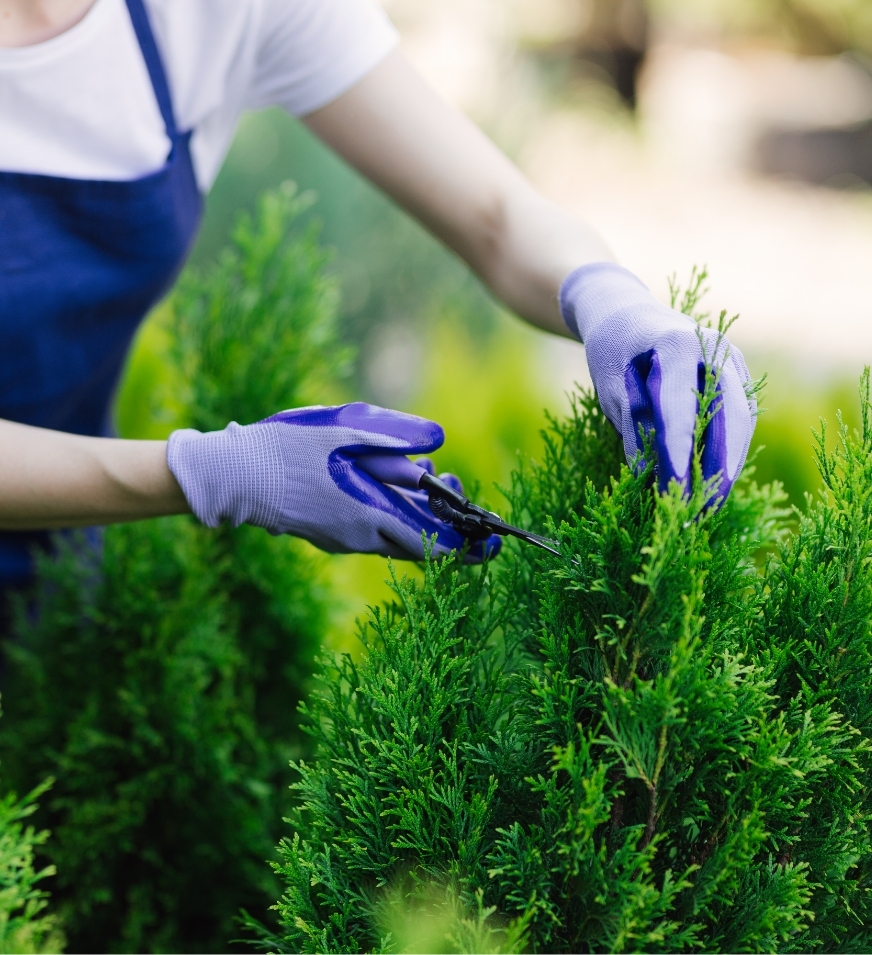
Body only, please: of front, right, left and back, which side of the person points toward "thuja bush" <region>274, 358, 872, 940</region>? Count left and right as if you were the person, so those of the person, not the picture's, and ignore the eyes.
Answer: front

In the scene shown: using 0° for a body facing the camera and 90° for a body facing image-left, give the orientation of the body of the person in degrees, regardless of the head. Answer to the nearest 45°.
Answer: approximately 315°
